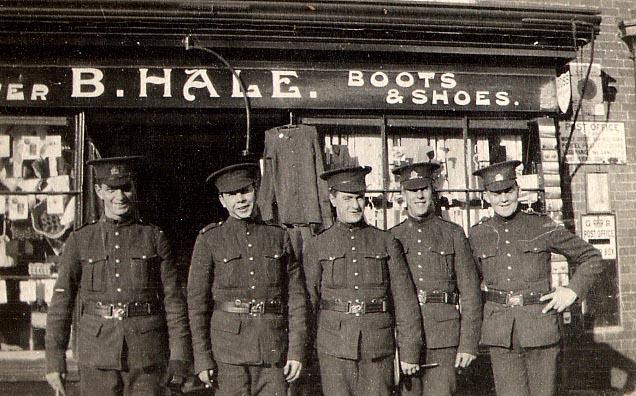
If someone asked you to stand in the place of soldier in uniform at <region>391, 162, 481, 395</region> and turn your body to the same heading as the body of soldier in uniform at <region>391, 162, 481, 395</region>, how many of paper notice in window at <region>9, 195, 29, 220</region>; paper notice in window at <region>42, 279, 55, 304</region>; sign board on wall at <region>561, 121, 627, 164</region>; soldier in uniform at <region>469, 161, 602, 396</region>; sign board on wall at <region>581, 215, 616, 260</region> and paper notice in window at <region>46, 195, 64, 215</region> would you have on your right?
3

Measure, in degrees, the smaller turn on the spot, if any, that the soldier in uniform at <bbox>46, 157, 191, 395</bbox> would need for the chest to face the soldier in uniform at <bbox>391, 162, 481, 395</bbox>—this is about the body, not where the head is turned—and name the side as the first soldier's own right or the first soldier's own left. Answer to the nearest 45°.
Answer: approximately 90° to the first soldier's own left

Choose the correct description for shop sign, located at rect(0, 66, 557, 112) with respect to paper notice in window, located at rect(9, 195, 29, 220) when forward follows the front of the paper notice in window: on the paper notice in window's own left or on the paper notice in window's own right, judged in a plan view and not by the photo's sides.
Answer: on the paper notice in window's own left

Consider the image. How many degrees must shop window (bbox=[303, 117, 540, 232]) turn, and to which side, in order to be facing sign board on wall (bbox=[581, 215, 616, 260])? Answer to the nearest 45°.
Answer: approximately 90° to its left

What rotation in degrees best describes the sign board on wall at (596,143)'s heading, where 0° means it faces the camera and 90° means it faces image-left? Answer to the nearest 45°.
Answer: approximately 0°
